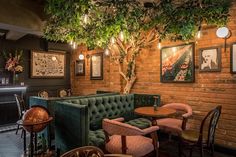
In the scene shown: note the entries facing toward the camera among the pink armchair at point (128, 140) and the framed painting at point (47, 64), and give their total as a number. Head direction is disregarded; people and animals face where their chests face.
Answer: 1

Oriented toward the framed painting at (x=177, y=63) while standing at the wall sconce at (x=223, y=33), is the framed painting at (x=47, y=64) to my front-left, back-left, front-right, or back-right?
front-left

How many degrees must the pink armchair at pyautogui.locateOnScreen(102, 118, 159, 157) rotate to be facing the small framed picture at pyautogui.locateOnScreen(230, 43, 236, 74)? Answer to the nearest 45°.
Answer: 0° — it already faces it

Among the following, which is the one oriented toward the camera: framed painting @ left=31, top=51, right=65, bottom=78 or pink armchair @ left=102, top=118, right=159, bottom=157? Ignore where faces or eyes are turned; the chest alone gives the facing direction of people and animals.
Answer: the framed painting

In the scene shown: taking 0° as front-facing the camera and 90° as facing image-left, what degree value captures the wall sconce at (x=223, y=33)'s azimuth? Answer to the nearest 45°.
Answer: approximately 45°

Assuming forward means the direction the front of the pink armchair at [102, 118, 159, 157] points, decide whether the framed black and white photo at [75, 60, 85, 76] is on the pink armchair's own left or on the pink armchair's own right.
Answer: on the pink armchair's own left

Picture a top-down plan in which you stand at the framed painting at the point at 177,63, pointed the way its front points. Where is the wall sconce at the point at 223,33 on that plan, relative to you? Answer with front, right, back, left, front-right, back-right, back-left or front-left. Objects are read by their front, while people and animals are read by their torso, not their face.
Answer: left

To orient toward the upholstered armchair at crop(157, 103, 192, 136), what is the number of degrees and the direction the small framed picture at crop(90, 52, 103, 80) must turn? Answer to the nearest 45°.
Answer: approximately 90° to its left

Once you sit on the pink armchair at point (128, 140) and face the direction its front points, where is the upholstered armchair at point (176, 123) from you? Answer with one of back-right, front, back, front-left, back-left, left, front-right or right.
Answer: front

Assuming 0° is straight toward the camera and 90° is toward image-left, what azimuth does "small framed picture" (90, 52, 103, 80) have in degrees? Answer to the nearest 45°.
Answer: approximately 45°

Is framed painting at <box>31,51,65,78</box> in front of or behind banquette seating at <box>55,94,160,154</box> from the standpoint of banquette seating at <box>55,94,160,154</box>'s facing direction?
behind

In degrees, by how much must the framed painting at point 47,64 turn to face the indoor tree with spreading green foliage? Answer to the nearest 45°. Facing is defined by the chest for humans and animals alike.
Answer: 0° — it already faces it

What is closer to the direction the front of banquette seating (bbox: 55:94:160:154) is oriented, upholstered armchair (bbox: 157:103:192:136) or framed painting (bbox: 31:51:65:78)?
the upholstered armchair

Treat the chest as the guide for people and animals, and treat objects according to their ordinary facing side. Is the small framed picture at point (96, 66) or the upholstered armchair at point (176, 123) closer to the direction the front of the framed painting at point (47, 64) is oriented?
the upholstered armchair

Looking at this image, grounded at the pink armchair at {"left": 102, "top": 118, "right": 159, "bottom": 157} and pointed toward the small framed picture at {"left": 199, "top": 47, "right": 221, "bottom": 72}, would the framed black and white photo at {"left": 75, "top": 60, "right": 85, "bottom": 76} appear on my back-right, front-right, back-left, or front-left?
front-left

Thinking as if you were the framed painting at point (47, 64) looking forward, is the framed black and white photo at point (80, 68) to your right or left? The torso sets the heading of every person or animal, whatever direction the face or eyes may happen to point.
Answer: on your left

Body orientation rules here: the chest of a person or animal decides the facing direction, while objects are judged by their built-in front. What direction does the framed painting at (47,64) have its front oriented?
toward the camera

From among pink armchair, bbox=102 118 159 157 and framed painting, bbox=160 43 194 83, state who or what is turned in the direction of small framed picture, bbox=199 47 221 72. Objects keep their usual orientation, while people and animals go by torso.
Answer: the pink armchair
